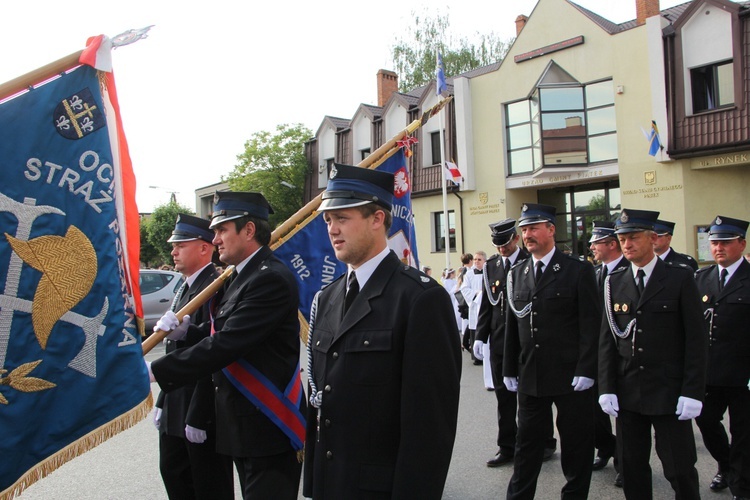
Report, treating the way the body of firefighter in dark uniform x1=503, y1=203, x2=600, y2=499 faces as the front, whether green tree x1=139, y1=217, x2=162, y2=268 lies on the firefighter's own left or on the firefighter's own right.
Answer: on the firefighter's own right

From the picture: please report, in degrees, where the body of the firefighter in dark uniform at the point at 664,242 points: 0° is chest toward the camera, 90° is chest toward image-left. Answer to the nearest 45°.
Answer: approximately 45°

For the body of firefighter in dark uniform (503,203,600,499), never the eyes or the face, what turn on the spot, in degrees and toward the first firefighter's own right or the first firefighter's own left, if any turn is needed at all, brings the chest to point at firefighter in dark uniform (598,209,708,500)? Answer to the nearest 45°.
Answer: approximately 90° to the first firefighter's own left

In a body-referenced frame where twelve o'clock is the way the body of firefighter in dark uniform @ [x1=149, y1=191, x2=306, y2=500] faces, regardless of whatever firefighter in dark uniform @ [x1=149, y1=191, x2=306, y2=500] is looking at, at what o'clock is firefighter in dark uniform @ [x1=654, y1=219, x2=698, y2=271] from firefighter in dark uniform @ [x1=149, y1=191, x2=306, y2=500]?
firefighter in dark uniform @ [x1=654, y1=219, x2=698, y2=271] is roughly at 5 o'clock from firefighter in dark uniform @ [x1=149, y1=191, x2=306, y2=500].

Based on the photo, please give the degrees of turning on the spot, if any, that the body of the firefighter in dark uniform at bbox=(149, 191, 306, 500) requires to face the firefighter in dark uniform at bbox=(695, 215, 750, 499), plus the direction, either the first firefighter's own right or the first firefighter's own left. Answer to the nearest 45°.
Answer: approximately 180°

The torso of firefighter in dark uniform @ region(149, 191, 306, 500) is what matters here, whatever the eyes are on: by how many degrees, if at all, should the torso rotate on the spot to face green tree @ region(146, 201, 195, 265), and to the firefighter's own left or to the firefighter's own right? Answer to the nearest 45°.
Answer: approximately 90° to the firefighter's own right

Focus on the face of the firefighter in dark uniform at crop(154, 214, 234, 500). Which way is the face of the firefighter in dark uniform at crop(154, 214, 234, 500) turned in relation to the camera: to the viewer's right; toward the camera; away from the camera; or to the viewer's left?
to the viewer's left

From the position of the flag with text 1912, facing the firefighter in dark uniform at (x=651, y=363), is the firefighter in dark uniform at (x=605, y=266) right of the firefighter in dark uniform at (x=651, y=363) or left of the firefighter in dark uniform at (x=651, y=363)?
left

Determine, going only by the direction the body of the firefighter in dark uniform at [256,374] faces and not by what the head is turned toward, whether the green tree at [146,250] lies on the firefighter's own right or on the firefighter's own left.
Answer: on the firefighter's own right
